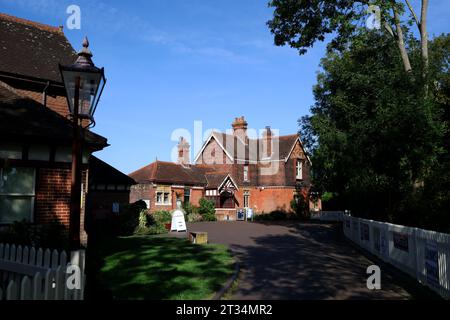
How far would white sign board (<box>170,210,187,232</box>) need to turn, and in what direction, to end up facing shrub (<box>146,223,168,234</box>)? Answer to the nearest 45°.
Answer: approximately 90° to its right

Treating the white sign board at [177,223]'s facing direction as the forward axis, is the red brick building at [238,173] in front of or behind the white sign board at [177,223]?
behind

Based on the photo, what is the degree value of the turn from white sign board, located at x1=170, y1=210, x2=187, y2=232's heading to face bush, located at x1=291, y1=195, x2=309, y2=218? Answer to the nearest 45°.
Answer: approximately 135° to its left

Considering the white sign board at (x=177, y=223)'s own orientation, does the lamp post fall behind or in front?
in front

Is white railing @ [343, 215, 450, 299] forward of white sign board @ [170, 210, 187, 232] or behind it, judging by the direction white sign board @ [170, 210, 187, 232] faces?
forward

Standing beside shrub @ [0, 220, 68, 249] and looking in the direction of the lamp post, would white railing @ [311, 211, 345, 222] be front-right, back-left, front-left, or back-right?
back-left

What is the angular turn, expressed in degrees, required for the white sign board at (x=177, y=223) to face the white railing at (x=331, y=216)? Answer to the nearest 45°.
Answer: approximately 135° to its left

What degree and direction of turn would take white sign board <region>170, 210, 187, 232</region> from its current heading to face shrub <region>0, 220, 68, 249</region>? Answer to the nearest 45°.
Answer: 0° — it already faces it

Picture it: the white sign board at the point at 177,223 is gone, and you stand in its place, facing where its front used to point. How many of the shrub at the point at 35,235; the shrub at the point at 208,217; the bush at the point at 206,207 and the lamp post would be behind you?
2

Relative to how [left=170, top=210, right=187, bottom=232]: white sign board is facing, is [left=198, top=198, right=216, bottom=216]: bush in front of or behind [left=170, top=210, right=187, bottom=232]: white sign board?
behind

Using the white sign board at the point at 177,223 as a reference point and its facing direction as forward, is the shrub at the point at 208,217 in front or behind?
behind

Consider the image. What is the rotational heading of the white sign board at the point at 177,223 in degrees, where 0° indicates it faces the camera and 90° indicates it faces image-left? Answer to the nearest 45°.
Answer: approximately 0°
